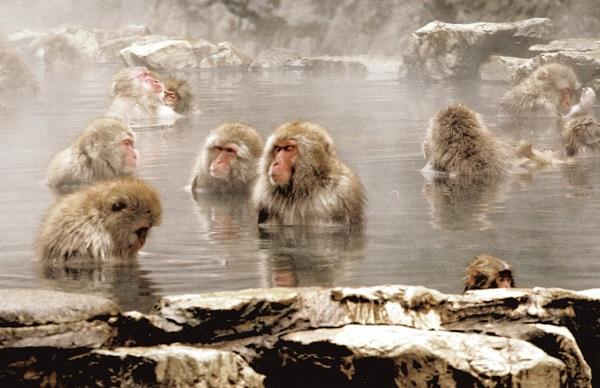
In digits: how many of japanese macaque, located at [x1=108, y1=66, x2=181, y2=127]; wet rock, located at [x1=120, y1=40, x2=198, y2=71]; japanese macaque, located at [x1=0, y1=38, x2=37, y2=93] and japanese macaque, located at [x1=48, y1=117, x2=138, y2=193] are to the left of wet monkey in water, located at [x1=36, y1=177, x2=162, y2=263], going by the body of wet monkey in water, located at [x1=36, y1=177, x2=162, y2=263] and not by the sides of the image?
4

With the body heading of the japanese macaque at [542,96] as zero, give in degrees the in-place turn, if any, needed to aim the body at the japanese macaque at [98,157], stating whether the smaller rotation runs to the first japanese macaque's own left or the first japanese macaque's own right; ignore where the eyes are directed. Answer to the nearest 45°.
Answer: approximately 135° to the first japanese macaque's own right

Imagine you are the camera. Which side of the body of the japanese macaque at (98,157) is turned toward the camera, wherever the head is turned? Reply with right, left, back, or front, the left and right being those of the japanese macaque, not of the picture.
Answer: right

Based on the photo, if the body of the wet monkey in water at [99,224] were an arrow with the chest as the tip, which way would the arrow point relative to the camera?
to the viewer's right

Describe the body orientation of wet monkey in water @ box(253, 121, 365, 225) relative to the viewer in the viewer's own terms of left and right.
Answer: facing the viewer and to the left of the viewer

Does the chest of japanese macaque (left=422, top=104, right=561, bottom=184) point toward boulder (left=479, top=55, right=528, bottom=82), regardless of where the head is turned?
yes

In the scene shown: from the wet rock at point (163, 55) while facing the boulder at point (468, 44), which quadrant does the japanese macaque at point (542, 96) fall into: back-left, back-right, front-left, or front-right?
front-right

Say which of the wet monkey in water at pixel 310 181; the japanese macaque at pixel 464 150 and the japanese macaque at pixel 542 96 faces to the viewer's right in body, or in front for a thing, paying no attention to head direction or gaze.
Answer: the japanese macaque at pixel 542 96

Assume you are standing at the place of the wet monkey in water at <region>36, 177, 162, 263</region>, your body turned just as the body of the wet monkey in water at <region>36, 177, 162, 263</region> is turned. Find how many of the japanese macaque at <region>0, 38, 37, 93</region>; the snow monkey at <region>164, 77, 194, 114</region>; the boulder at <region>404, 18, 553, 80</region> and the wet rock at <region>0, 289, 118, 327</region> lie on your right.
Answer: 1

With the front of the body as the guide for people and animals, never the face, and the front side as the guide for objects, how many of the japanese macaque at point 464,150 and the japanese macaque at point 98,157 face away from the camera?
1

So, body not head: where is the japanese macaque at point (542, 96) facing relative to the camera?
to the viewer's right

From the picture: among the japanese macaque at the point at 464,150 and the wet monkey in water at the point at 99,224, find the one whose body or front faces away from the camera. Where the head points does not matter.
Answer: the japanese macaque

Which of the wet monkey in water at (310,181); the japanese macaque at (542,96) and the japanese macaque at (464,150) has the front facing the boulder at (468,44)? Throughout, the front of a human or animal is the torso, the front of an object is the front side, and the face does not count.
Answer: the japanese macaque at (464,150)

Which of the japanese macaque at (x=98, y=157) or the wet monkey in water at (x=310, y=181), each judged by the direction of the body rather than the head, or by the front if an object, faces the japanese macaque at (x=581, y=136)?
the japanese macaque at (x=98, y=157)
